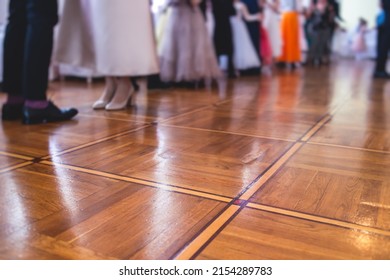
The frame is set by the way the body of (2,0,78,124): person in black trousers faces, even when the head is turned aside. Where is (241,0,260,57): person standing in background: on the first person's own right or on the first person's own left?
on the first person's own left

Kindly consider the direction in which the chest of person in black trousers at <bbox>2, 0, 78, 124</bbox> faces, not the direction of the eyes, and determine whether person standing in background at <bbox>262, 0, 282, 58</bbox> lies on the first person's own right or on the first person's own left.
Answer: on the first person's own left

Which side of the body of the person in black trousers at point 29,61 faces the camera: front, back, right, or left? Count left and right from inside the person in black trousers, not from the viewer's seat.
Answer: right

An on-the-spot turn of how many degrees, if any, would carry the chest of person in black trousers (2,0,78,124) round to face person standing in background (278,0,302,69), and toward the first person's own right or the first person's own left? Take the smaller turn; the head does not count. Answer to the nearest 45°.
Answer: approximately 45° to the first person's own left

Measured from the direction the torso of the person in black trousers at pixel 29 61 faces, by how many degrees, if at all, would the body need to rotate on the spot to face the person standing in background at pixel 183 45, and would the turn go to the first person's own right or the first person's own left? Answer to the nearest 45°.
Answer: approximately 45° to the first person's own left

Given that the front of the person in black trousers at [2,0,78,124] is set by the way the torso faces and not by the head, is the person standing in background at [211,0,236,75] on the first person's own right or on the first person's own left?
on the first person's own left
